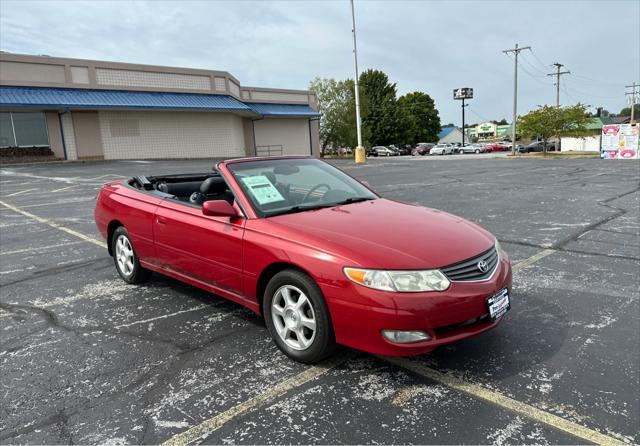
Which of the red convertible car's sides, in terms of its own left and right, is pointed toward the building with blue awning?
back

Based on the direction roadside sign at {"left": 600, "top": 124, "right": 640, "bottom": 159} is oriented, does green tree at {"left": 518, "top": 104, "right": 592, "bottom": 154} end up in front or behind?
behind

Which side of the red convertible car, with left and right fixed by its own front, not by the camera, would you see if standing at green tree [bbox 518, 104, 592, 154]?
left

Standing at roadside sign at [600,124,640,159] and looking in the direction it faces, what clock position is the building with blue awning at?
The building with blue awning is roughly at 2 o'clock from the roadside sign.

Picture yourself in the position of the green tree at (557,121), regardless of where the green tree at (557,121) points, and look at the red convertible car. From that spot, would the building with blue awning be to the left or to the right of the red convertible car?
right

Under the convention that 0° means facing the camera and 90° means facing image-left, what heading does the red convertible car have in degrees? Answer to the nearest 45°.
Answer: approximately 315°

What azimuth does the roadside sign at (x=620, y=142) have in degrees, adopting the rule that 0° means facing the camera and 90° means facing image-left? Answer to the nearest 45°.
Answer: approximately 0°

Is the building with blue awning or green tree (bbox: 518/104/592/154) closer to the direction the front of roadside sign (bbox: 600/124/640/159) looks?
the building with blue awning
